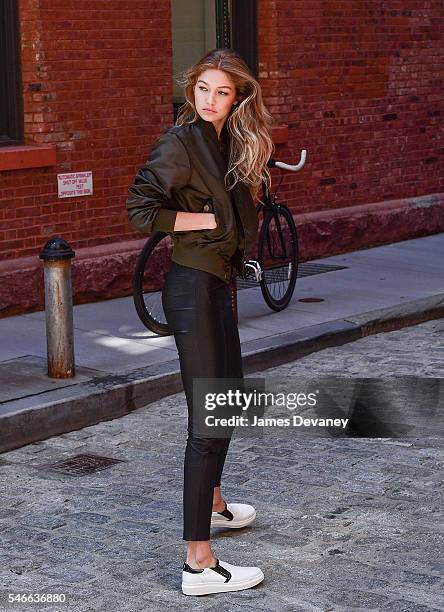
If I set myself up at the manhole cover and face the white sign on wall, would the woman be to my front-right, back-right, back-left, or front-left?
back-right

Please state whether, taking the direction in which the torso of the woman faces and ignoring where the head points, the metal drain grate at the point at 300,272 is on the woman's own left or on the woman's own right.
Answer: on the woman's own left

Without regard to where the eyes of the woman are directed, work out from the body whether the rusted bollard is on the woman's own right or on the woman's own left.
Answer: on the woman's own left

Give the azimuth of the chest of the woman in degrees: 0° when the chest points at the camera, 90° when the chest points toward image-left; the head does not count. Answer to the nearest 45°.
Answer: approximately 270°
